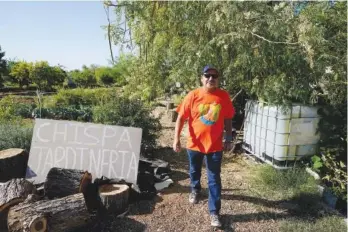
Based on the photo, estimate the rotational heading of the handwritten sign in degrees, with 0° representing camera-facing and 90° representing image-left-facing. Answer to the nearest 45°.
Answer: approximately 0°

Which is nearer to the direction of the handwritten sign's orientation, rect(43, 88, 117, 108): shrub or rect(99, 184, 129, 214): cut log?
the cut log

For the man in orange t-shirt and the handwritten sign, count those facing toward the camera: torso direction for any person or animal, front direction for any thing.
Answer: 2

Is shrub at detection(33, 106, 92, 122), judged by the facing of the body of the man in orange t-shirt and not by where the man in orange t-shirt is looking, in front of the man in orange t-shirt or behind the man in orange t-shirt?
behind

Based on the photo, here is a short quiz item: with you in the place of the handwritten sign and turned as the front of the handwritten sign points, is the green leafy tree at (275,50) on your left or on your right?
on your left

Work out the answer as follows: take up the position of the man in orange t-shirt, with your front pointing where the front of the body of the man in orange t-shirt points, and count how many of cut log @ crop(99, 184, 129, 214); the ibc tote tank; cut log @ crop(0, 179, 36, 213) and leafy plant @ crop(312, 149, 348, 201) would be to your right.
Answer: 2

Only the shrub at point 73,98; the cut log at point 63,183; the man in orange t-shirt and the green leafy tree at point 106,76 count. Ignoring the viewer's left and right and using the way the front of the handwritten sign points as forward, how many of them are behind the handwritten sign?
2

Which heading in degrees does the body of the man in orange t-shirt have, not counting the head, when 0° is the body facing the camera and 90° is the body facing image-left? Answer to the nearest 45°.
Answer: approximately 0°

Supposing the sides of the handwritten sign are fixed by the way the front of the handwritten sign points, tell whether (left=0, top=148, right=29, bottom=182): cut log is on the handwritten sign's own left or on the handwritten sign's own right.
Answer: on the handwritten sign's own right

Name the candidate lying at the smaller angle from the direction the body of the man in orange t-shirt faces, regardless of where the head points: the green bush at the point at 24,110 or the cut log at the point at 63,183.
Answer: the cut log

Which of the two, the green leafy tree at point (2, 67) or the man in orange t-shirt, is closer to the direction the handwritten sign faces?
the man in orange t-shirt

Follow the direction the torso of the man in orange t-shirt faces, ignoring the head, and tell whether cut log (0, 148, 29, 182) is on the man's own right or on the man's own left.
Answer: on the man's own right

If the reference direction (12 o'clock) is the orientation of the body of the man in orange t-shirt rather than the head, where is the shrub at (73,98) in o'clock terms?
The shrub is roughly at 5 o'clock from the man in orange t-shirt.

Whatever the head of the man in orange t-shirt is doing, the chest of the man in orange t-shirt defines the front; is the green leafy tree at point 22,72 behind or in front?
behind

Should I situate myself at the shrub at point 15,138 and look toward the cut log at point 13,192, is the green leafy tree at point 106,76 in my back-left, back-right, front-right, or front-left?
back-left
